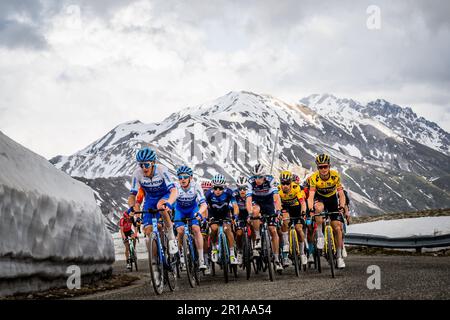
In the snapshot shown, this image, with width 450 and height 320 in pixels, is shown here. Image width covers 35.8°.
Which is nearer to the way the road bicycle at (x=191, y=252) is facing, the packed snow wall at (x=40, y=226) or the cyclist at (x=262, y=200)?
the packed snow wall

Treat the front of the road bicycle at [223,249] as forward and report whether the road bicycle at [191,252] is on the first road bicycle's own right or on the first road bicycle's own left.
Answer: on the first road bicycle's own right

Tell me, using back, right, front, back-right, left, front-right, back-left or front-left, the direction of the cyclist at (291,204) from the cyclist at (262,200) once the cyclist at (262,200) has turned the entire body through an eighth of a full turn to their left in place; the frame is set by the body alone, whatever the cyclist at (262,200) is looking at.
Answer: left

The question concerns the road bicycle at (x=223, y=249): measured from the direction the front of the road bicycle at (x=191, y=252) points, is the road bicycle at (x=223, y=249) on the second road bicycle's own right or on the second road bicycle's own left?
on the second road bicycle's own left

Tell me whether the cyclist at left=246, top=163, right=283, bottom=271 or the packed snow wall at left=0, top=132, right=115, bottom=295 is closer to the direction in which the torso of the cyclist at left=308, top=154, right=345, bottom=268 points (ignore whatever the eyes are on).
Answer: the packed snow wall

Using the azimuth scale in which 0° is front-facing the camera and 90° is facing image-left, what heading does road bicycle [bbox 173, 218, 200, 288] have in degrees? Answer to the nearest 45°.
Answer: approximately 0°

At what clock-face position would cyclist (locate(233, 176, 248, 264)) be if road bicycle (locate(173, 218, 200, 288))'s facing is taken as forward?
The cyclist is roughly at 7 o'clock from the road bicycle.

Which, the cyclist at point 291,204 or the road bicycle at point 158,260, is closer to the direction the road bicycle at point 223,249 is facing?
the road bicycle
